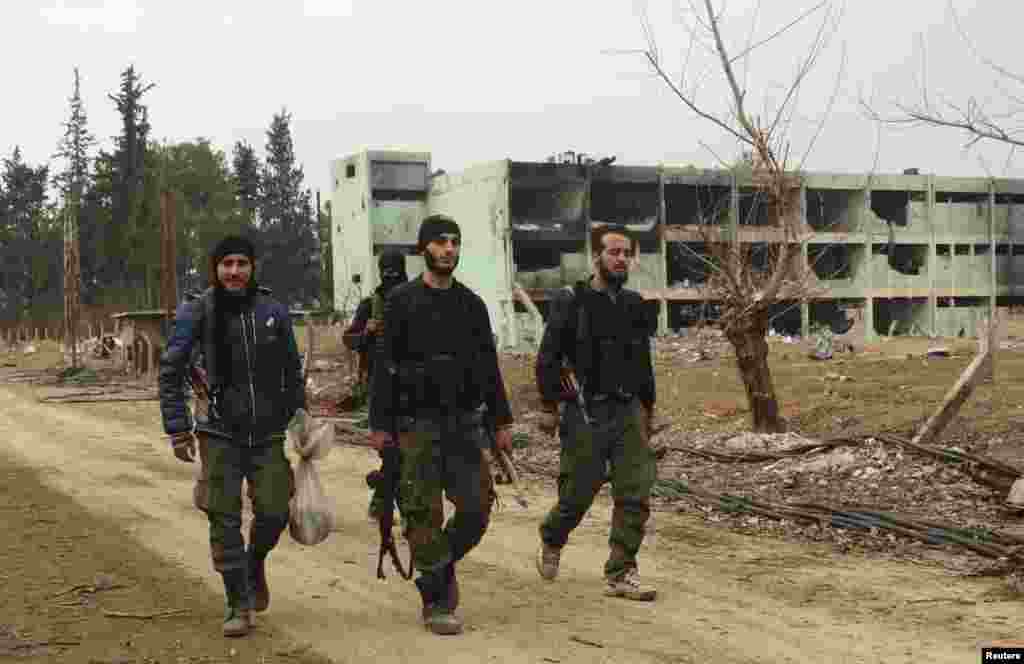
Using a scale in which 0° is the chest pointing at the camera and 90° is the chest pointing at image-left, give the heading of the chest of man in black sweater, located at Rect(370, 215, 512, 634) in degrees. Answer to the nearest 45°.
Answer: approximately 0°

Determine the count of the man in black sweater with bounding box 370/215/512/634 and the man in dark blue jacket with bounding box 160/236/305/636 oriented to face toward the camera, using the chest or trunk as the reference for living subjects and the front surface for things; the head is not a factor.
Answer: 2

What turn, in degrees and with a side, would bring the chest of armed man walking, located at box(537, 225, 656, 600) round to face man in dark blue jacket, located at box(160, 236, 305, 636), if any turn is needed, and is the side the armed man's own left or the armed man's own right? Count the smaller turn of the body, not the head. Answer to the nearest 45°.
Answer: approximately 90° to the armed man's own right

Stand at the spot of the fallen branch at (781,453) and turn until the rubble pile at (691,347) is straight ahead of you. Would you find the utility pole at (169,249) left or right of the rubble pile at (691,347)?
left

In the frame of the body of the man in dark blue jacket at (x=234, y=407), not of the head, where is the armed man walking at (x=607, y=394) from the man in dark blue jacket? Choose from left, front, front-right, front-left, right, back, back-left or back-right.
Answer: left

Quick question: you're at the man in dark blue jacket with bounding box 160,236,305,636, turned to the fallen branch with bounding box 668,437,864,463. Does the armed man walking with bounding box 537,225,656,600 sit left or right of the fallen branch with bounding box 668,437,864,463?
right

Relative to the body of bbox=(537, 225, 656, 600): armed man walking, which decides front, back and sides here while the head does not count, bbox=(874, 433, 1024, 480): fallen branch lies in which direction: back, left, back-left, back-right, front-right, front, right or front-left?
left

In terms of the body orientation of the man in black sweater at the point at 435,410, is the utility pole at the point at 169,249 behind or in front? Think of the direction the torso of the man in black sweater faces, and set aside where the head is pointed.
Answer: behind

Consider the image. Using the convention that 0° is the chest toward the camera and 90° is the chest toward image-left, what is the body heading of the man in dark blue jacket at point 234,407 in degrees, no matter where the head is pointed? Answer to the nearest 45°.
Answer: approximately 0°

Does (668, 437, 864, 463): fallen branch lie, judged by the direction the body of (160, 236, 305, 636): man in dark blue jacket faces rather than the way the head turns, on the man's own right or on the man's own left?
on the man's own left

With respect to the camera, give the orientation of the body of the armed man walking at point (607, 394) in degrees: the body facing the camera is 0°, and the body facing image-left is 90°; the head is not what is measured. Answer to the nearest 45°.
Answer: approximately 315°

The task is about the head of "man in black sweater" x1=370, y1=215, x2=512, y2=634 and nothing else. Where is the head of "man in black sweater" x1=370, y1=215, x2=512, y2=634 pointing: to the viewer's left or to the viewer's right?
to the viewer's right
